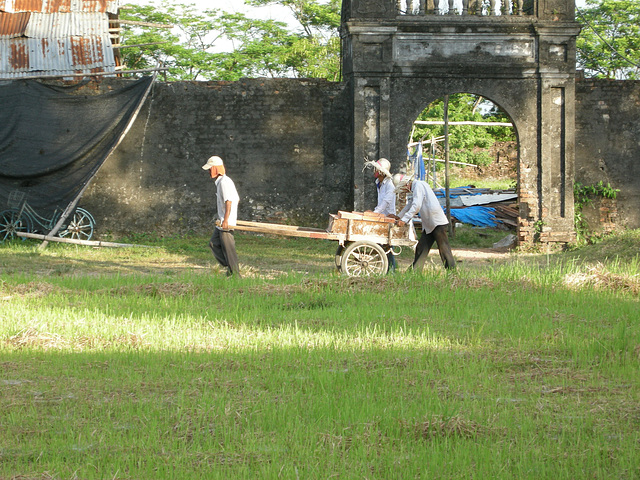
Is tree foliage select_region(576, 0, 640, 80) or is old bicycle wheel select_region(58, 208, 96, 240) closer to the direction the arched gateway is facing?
the old bicycle wheel

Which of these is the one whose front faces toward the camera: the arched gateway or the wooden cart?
the arched gateway

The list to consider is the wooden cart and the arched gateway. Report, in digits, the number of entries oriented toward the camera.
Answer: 1

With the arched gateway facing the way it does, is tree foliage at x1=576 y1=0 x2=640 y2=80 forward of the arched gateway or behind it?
behind

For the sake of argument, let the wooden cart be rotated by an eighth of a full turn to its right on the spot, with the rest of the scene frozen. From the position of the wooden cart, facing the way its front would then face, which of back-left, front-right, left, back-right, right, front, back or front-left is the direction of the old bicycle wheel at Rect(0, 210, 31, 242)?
front

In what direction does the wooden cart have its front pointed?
to the viewer's left

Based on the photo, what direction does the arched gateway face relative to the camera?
toward the camera

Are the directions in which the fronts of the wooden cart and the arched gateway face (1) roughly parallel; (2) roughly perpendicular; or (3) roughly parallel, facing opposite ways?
roughly perpendicular

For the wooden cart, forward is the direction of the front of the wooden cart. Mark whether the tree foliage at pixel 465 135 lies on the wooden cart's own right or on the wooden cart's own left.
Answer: on the wooden cart's own right

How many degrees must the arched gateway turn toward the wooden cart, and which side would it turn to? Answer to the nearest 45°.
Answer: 0° — it already faces it

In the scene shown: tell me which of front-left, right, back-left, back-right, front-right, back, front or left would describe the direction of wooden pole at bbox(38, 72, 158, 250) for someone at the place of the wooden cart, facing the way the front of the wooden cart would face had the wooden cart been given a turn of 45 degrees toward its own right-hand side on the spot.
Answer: front

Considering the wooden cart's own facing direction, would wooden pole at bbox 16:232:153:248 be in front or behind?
in front

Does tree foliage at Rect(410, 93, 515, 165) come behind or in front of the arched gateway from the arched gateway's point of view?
behind
